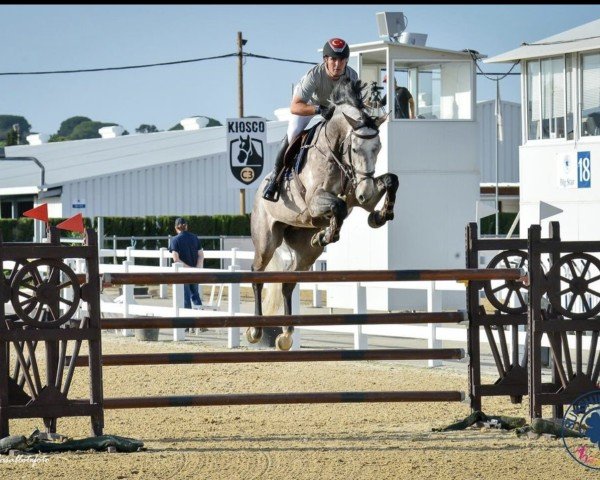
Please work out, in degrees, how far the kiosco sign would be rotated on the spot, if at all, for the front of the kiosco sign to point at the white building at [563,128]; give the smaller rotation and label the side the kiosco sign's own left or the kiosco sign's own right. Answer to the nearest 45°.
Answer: approximately 90° to the kiosco sign's own left

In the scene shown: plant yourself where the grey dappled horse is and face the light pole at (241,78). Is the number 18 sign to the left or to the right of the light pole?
right

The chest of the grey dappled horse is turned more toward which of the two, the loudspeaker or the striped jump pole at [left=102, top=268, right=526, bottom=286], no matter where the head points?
the striped jump pole

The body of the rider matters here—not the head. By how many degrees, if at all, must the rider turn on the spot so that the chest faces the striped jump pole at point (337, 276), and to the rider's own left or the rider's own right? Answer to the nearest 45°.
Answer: approximately 45° to the rider's own right

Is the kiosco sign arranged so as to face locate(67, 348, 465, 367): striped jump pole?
yes

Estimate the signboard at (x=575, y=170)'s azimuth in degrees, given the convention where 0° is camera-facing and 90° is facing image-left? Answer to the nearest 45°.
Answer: approximately 0°

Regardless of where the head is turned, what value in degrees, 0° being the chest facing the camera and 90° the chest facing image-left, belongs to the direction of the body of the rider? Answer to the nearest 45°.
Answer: approximately 315°

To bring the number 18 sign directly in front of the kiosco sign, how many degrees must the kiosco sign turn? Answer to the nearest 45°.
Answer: approximately 90° to its left

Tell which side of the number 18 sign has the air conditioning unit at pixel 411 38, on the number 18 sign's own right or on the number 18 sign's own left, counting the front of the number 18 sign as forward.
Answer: on the number 18 sign's own right

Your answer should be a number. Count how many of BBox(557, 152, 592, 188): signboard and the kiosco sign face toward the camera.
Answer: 2
